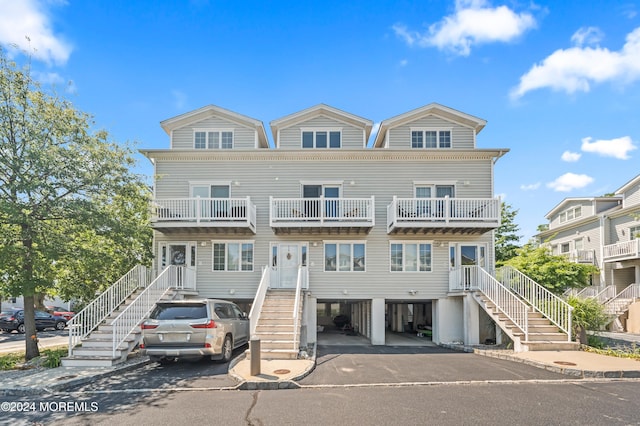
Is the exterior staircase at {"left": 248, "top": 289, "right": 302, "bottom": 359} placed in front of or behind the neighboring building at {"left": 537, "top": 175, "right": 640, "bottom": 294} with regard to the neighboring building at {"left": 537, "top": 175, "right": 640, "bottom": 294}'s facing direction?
in front

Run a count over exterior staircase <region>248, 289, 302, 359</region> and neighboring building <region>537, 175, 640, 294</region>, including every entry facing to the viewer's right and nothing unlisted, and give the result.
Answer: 0

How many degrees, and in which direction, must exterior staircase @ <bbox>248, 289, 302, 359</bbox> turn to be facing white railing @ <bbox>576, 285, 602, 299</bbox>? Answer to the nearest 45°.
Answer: approximately 135° to its left

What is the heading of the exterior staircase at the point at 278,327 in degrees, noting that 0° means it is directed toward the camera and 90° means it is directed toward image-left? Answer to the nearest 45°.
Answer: approximately 0°

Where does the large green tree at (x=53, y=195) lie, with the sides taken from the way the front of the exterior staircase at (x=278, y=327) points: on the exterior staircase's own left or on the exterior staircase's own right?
on the exterior staircase's own right
